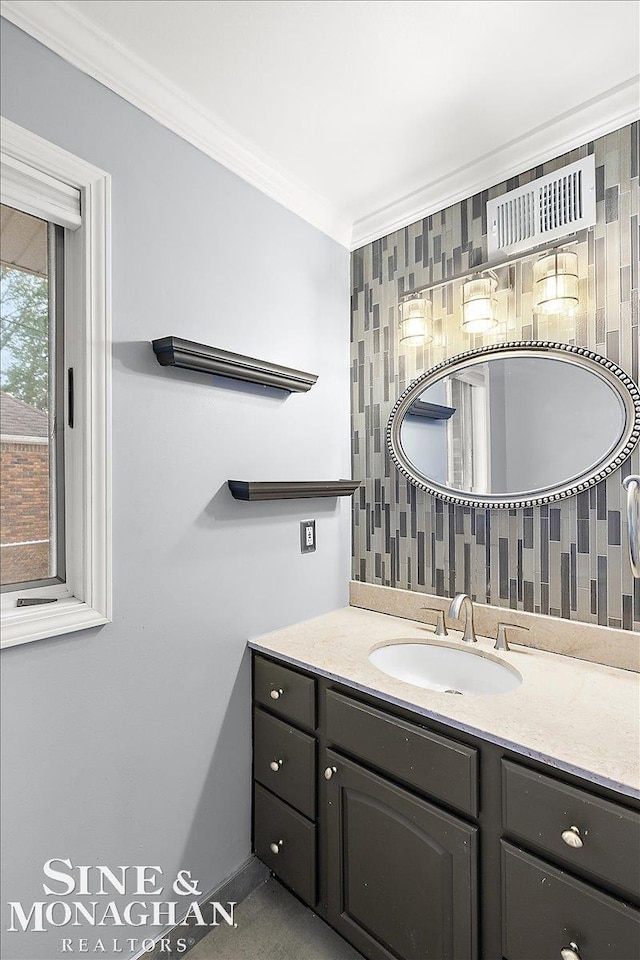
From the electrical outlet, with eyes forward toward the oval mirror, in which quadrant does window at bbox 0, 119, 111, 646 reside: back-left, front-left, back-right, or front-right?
back-right

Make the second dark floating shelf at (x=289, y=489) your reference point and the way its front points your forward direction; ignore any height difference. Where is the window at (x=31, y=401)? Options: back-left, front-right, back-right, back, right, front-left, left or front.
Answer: right

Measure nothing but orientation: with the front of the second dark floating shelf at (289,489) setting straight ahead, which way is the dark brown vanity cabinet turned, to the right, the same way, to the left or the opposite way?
to the right

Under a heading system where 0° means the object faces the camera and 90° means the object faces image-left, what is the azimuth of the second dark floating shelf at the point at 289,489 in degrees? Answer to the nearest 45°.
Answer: approximately 315°

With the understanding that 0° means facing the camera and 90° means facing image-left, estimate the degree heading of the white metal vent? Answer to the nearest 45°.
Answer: approximately 45°

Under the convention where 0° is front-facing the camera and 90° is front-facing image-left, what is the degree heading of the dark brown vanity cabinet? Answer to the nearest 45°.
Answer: approximately 45°

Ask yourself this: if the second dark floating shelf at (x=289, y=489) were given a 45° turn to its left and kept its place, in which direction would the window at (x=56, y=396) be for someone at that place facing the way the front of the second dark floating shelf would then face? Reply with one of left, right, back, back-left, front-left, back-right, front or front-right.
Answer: back-right

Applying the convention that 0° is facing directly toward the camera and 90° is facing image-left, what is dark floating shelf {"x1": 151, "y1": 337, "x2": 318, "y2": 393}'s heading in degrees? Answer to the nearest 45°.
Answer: approximately 315°

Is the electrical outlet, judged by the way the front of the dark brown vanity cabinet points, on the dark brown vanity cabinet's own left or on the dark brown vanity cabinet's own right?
on the dark brown vanity cabinet's own right

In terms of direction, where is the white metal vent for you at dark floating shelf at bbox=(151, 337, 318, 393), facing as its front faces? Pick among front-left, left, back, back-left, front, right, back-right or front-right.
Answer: front-left

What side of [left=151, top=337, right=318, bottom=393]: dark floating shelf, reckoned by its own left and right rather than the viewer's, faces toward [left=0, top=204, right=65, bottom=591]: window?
right
